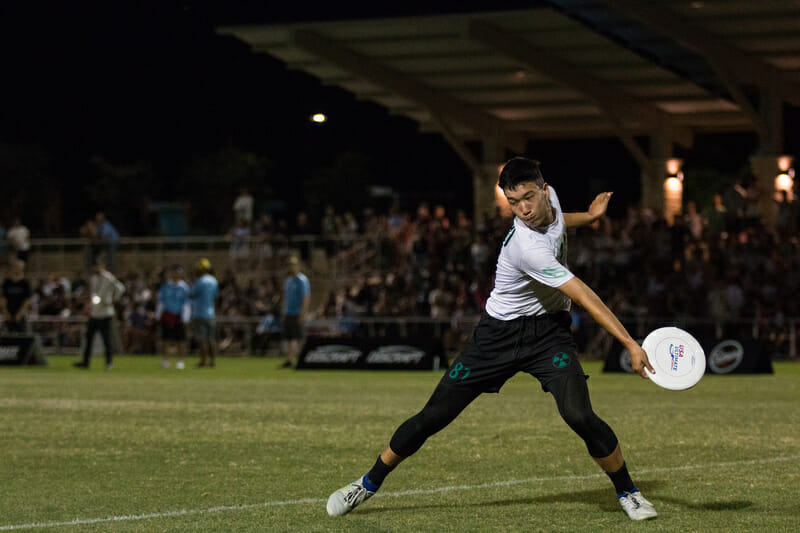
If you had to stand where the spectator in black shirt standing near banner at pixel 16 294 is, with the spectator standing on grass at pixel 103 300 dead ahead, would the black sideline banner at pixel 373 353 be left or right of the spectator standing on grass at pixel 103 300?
left

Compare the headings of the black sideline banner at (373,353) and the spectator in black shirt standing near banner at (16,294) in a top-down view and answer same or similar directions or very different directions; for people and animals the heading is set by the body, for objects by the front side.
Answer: same or similar directions

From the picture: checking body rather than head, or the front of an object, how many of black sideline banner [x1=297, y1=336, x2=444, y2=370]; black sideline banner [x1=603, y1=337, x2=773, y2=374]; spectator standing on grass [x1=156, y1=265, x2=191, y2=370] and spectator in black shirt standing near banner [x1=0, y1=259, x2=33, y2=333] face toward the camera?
4

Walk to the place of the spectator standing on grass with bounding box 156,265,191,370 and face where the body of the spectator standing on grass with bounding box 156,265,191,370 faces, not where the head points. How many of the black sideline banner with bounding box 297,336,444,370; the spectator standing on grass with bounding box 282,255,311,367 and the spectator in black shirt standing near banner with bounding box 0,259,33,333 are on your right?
1

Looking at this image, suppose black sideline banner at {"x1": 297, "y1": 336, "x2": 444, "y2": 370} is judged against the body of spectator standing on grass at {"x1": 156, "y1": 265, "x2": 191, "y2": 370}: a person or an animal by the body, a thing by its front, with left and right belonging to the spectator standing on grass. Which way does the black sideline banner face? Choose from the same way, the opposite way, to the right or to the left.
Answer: the same way

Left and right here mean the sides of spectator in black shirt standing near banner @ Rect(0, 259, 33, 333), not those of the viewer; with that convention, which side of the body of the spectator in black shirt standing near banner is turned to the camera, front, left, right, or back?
front

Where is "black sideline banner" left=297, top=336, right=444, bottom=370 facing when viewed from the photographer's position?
facing the viewer

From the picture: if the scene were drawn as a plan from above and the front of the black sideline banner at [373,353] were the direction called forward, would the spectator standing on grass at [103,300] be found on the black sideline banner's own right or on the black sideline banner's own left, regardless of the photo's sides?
on the black sideline banner's own right

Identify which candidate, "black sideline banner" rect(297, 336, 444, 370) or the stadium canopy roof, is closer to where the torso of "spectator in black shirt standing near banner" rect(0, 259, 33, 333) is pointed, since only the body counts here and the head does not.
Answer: the black sideline banner

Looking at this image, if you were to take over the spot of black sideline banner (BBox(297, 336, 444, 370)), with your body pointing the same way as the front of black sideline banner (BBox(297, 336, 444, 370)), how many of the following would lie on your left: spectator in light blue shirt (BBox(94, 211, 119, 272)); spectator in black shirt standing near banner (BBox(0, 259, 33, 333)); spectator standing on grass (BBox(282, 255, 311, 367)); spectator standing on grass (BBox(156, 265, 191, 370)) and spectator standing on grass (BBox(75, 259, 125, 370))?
0
